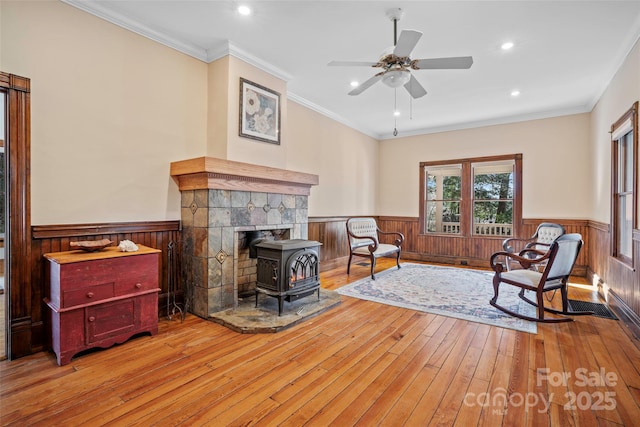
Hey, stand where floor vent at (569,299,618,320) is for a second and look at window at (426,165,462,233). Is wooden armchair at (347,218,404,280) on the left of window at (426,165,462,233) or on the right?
left

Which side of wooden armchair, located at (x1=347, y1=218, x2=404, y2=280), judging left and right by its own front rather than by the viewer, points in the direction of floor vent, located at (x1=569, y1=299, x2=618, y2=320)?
front

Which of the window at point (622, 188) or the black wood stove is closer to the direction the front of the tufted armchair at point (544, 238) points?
the black wood stove

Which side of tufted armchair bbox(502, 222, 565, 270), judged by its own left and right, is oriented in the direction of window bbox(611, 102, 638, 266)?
left

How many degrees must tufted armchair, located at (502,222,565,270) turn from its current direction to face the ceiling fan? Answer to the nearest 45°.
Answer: approximately 45° to its left

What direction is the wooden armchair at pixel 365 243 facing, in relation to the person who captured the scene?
facing the viewer and to the right of the viewer

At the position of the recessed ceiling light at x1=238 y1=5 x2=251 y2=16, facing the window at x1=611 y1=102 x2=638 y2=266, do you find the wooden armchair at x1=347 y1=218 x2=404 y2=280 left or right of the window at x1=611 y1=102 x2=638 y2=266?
left

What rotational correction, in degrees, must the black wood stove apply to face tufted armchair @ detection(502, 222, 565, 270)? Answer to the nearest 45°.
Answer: approximately 45° to its left

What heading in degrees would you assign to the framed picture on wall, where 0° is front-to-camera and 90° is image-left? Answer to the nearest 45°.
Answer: approximately 315°

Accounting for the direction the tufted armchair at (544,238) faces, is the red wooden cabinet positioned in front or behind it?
in front

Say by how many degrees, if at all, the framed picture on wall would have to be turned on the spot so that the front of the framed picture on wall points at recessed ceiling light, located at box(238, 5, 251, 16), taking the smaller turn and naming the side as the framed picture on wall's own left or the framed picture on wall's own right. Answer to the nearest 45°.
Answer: approximately 45° to the framed picture on wall's own right
